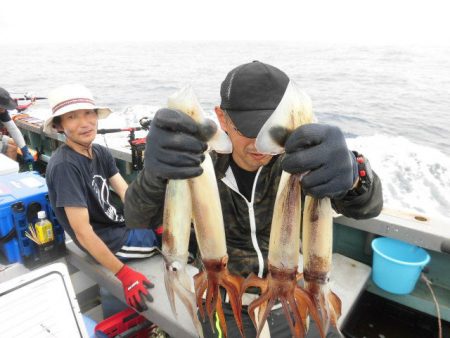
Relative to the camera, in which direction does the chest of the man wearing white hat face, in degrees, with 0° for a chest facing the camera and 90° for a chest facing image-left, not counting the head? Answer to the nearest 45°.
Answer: approximately 315°

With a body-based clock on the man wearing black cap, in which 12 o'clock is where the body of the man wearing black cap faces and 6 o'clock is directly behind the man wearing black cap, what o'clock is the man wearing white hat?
The man wearing white hat is roughly at 4 o'clock from the man wearing black cap.

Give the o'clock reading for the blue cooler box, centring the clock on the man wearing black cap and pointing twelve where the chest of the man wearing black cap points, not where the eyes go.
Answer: The blue cooler box is roughly at 4 o'clock from the man wearing black cap.

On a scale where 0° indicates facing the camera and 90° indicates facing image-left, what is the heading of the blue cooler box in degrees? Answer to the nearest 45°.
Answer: approximately 315°
